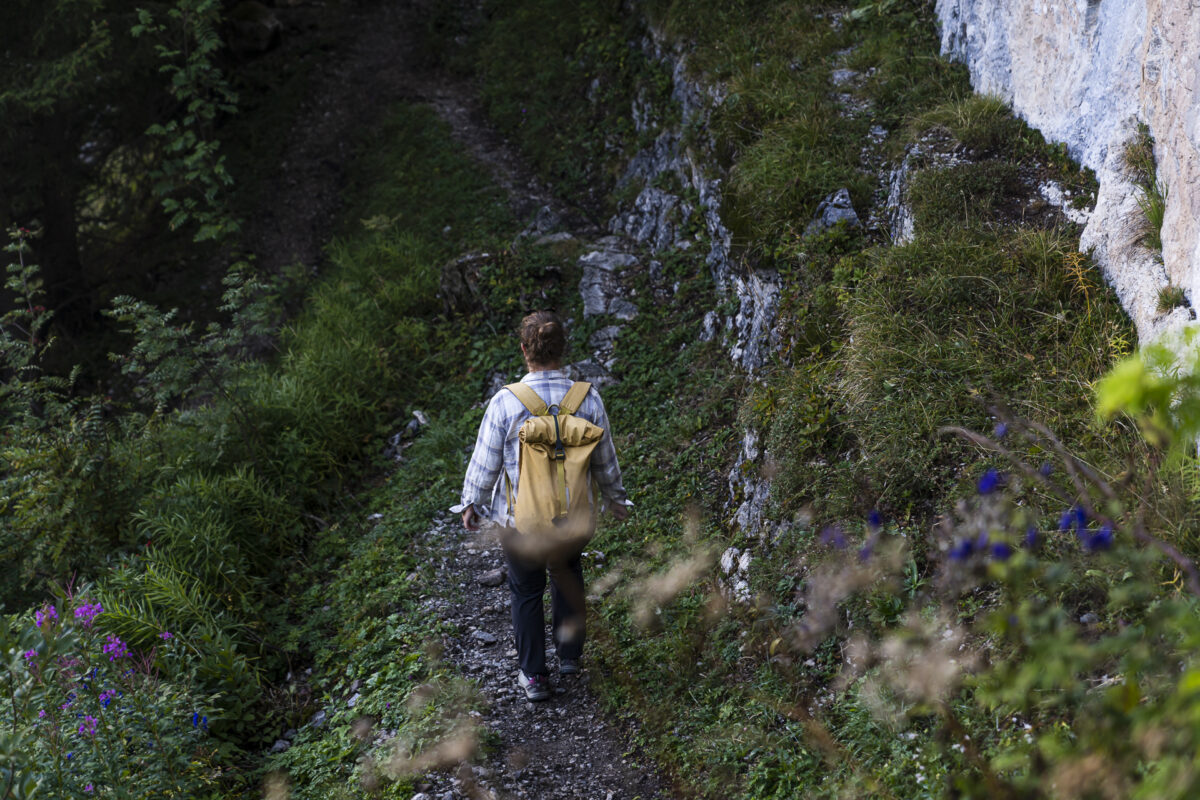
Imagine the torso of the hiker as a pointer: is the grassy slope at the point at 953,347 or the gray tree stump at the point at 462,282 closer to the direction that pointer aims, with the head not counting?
the gray tree stump

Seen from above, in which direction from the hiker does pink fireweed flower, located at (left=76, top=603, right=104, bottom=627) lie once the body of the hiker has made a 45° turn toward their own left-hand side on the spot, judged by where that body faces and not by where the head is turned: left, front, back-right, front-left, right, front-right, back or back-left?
front-left

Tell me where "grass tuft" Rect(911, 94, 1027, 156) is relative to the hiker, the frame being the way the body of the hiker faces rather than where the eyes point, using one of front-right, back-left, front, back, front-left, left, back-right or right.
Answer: front-right

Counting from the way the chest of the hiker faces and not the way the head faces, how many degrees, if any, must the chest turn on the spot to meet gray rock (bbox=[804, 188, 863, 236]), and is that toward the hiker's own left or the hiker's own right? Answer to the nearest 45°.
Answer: approximately 45° to the hiker's own right

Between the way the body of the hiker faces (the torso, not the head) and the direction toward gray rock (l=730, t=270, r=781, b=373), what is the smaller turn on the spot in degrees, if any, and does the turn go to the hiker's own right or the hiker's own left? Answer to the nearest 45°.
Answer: approximately 45° to the hiker's own right

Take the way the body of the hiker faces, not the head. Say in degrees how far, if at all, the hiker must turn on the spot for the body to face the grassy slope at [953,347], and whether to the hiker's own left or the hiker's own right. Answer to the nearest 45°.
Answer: approximately 90° to the hiker's own right

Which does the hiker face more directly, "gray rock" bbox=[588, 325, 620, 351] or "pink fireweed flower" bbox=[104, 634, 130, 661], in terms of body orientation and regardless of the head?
the gray rock

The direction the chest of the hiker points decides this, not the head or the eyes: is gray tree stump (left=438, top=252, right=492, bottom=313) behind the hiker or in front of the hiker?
in front

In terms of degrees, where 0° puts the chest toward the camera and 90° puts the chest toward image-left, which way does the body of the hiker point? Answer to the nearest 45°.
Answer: approximately 180°

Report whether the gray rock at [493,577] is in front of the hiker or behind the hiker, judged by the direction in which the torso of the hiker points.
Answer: in front

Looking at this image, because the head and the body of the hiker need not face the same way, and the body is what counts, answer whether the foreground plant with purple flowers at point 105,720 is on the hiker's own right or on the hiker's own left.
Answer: on the hiker's own left
